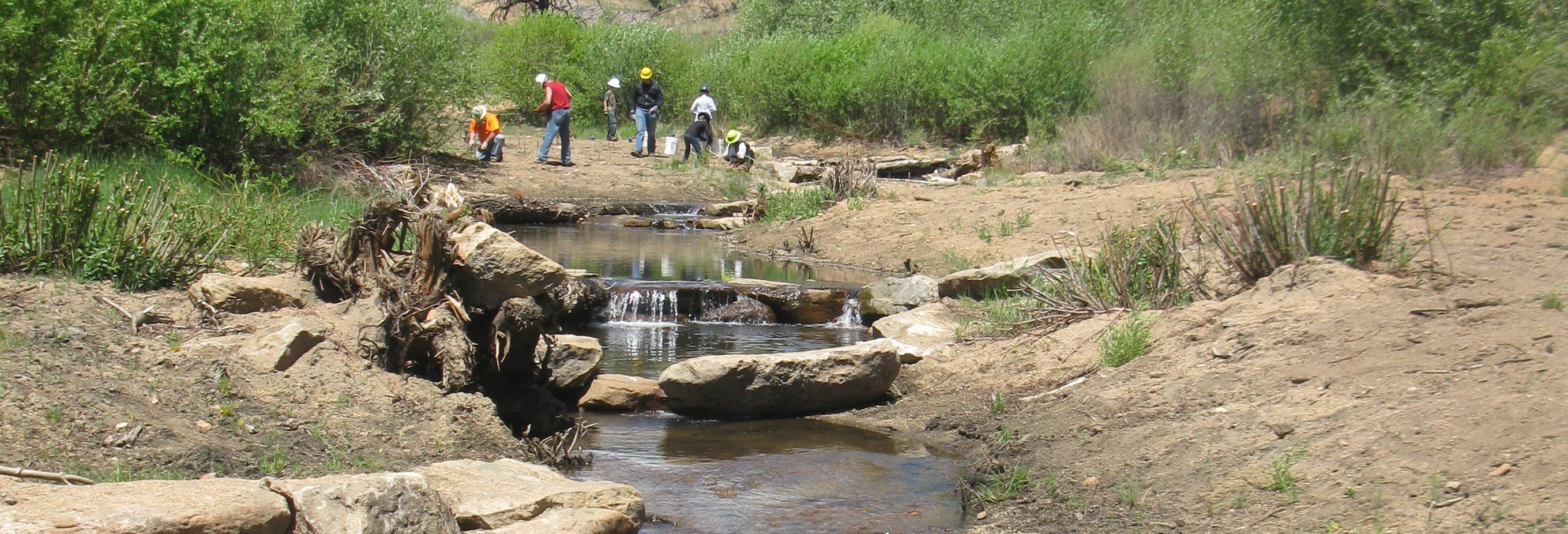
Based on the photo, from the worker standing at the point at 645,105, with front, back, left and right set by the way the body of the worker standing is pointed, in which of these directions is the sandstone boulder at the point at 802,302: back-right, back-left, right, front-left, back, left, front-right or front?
front

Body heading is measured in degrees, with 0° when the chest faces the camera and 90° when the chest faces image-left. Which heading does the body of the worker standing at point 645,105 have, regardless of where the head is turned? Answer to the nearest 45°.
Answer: approximately 0°

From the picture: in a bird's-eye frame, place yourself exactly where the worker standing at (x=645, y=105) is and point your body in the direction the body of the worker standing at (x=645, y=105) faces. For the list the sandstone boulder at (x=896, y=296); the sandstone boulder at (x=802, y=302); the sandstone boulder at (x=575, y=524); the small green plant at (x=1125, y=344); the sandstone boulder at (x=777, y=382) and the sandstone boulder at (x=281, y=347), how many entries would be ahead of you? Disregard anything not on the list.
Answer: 6

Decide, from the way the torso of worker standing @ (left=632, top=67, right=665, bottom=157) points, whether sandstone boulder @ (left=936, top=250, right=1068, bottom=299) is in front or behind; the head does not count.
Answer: in front

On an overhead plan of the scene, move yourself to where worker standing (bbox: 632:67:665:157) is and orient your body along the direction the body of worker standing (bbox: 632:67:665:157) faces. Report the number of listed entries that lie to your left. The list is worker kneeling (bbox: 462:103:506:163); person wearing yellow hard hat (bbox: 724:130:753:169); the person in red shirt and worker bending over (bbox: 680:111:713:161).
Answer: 2

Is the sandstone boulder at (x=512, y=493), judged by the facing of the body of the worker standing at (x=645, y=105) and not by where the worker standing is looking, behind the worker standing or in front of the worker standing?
in front

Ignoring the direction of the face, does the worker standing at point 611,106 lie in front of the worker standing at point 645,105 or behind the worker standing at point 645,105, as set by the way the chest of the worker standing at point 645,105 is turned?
behind

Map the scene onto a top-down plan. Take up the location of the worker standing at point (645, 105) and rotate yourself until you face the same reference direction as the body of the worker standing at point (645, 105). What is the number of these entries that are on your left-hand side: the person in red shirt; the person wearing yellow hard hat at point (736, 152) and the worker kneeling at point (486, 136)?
1

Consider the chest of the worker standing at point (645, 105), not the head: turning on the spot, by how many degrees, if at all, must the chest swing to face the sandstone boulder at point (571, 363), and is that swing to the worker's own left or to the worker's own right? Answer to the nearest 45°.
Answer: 0° — they already face it

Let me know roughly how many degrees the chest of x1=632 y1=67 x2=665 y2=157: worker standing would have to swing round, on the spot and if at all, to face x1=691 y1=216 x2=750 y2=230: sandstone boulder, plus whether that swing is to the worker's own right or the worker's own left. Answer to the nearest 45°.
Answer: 0° — they already face it

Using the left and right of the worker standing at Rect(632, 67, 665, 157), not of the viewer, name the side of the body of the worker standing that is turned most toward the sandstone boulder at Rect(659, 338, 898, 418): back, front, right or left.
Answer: front

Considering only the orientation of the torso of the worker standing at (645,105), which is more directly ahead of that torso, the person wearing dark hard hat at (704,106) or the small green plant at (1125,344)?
the small green plant

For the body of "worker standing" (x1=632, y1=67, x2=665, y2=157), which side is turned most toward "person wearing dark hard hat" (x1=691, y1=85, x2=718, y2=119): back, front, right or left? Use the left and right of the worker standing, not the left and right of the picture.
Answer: left

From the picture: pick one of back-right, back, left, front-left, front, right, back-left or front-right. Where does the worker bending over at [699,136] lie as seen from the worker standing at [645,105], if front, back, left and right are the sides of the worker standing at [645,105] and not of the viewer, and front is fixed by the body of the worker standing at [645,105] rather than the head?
left

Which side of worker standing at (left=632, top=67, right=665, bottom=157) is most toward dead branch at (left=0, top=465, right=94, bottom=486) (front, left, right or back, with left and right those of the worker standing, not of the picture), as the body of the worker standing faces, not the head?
front
